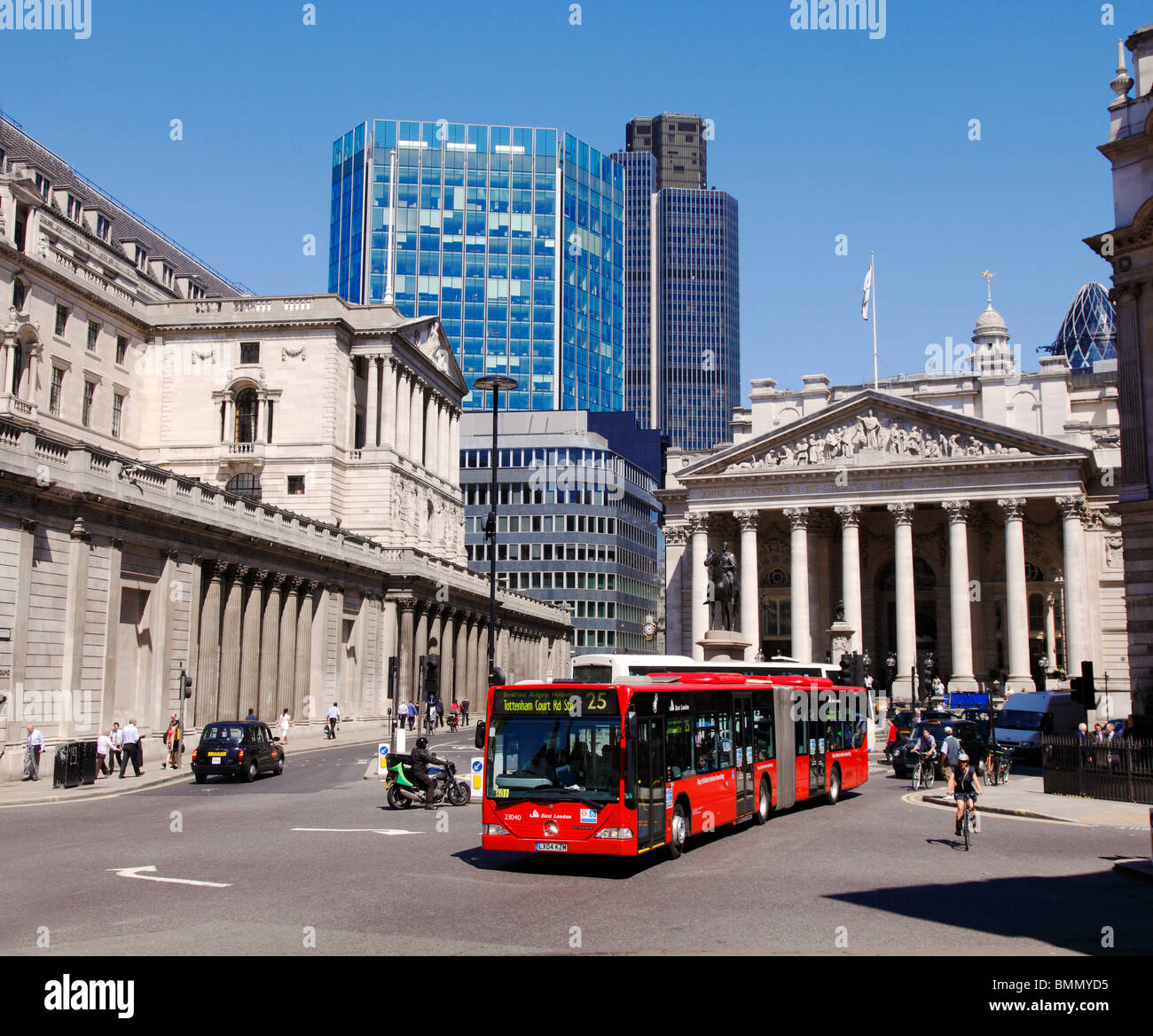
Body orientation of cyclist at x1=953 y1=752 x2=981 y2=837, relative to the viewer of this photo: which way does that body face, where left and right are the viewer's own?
facing the viewer

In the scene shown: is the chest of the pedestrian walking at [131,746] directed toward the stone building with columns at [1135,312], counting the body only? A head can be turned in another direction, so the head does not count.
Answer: no

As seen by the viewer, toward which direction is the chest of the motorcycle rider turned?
to the viewer's right

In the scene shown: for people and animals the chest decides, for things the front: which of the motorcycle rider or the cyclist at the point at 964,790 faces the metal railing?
the motorcycle rider

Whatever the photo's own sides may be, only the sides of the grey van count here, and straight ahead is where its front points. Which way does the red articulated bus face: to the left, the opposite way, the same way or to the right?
the same way

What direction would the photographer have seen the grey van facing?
facing the viewer and to the left of the viewer

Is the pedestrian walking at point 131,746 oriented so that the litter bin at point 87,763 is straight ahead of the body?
no

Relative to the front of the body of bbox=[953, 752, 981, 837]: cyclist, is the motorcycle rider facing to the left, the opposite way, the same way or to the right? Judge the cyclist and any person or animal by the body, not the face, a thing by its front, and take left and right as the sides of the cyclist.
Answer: to the left

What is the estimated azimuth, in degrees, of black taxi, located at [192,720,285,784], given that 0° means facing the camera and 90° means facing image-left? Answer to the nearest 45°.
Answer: approximately 225°

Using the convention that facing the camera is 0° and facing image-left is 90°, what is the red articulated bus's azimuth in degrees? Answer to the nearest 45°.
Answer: approximately 45°

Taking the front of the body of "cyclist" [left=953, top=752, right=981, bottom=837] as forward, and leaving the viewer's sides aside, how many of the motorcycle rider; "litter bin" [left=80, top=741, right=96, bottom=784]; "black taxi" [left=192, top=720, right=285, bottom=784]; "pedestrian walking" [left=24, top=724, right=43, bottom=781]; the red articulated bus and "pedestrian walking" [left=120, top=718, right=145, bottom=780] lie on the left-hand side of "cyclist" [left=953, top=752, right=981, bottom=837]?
0

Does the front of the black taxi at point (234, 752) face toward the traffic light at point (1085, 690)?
no

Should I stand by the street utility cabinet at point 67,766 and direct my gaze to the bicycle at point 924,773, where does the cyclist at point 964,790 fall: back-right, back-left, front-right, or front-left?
front-right

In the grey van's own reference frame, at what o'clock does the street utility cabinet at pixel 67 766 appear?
The street utility cabinet is roughly at 12 o'clock from the grey van.

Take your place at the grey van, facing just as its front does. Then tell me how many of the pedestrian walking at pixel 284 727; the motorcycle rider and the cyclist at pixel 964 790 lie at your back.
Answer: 0

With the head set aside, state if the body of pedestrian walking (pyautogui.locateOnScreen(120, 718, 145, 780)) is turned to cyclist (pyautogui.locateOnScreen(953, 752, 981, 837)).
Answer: no
